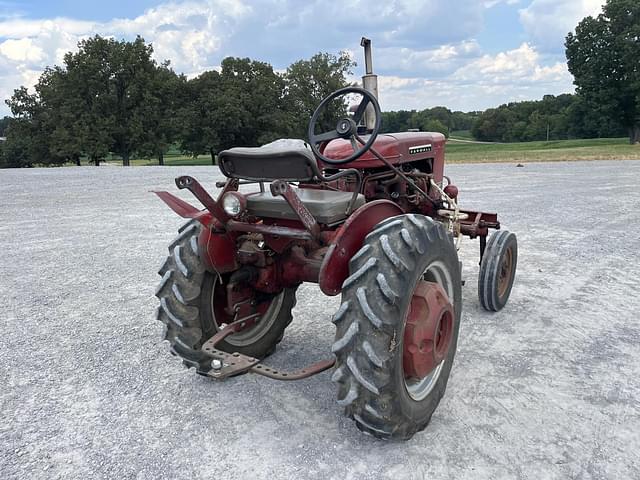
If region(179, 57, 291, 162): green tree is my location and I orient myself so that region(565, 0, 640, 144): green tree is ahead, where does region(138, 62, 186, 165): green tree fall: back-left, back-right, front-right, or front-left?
back-right

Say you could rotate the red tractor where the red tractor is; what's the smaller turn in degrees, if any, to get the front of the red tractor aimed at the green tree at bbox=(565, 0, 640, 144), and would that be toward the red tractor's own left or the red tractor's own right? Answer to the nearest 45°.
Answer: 0° — it already faces it

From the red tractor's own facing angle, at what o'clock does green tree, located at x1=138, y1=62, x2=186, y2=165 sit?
The green tree is roughly at 10 o'clock from the red tractor.

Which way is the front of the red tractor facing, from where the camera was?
facing away from the viewer and to the right of the viewer

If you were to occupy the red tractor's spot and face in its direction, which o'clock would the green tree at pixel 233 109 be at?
The green tree is roughly at 10 o'clock from the red tractor.

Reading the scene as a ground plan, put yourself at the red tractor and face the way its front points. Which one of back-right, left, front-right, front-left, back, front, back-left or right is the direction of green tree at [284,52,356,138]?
front-left

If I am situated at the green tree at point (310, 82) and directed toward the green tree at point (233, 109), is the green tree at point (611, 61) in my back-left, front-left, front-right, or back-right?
back-left
